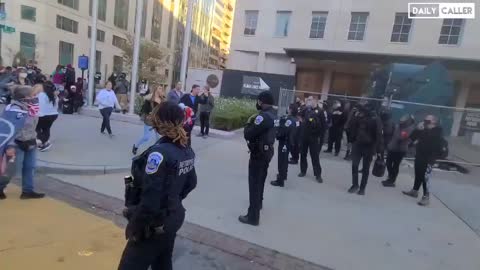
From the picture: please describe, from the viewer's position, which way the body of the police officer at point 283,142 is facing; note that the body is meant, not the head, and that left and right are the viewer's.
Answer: facing to the left of the viewer

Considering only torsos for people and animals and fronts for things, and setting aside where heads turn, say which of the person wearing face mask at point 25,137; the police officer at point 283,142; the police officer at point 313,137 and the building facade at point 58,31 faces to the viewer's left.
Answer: the police officer at point 283,142

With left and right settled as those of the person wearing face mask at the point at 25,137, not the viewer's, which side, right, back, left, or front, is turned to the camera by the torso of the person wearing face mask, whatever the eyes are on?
right

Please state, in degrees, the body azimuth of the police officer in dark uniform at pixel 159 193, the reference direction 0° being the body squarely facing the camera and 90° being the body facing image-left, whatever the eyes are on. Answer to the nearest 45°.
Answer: approximately 135°

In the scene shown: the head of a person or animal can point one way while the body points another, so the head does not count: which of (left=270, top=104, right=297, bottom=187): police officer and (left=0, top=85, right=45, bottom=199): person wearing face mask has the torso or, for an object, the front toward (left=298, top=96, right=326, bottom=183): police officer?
the person wearing face mask

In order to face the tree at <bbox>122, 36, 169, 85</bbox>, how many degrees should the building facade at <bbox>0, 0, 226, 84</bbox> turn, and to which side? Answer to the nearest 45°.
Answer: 0° — it already faces it

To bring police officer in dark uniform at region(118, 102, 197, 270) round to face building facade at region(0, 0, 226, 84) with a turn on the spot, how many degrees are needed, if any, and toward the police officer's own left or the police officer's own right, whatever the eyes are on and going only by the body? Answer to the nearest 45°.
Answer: approximately 45° to the police officer's own right

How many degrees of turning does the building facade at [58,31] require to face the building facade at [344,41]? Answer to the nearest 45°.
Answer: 0° — it already faces it

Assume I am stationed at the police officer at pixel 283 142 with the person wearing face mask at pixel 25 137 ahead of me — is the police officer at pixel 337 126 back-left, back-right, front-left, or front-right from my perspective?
back-right

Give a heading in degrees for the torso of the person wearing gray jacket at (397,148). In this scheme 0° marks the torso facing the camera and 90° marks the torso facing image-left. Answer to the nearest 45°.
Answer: approximately 90°

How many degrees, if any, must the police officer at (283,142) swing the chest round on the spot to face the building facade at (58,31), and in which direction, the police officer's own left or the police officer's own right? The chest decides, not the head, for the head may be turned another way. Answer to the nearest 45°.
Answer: approximately 45° to the police officer's own right

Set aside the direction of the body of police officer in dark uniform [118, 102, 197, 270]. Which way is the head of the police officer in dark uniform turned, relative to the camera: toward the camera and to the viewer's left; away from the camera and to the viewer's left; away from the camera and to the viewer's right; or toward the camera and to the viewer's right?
away from the camera and to the viewer's left
